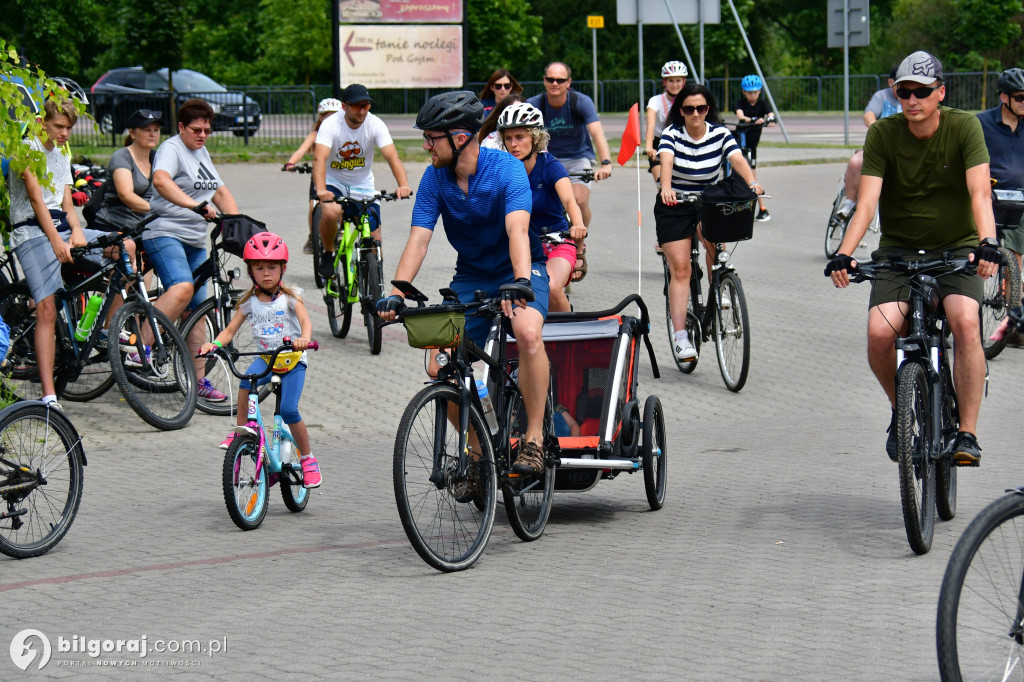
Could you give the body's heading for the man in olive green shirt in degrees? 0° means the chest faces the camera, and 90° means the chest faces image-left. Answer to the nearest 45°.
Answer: approximately 0°

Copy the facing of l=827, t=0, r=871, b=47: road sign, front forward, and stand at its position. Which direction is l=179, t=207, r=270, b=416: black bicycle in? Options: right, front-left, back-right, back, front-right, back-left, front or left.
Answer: back

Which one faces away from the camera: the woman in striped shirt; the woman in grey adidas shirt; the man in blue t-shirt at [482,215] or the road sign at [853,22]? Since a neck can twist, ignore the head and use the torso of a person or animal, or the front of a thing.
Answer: the road sign

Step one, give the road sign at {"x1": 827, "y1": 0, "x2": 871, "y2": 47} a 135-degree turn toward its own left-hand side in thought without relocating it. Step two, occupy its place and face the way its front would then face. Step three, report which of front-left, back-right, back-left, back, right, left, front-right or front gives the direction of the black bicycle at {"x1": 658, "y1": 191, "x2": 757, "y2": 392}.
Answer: front-left

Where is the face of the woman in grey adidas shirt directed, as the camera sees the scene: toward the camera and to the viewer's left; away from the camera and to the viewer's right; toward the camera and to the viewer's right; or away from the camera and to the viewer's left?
toward the camera and to the viewer's right
